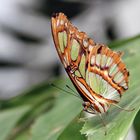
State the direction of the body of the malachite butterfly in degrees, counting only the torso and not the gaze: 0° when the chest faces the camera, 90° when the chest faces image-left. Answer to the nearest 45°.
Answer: approximately 90°
